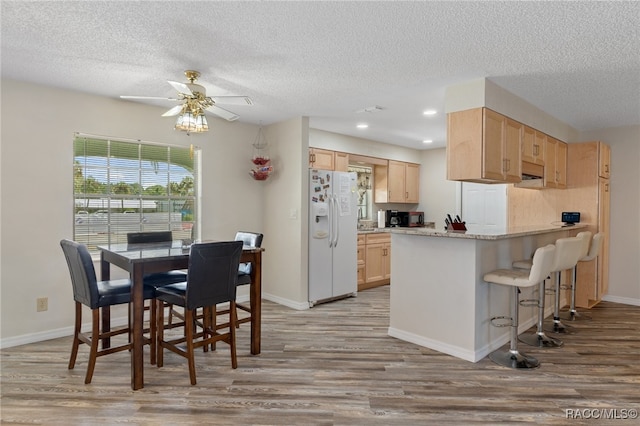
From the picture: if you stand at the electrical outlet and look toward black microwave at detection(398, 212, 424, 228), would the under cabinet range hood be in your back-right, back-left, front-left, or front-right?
front-right

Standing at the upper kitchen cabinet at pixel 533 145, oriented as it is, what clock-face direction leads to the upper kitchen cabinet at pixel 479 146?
the upper kitchen cabinet at pixel 479 146 is roughly at 2 o'clock from the upper kitchen cabinet at pixel 533 145.

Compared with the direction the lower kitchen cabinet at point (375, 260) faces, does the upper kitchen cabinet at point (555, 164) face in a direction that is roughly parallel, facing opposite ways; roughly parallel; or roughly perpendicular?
roughly parallel

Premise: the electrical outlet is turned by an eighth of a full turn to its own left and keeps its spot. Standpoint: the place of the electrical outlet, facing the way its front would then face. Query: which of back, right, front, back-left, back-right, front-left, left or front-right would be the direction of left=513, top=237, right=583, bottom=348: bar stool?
front

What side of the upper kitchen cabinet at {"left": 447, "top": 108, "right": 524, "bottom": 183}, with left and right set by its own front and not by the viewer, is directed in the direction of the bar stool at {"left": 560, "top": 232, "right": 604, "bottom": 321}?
left

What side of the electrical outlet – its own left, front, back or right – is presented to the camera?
front

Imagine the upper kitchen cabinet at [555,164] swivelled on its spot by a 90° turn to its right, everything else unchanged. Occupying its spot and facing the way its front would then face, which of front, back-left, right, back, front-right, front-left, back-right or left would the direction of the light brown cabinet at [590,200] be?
back

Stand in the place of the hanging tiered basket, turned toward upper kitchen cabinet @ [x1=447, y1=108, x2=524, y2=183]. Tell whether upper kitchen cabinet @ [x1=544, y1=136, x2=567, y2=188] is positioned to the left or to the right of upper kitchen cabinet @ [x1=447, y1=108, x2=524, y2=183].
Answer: left

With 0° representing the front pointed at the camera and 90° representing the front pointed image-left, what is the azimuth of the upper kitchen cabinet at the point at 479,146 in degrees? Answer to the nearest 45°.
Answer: approximately 315°

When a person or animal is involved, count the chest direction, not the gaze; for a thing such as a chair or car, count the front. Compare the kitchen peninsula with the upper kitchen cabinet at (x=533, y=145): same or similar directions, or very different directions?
same or similar directions

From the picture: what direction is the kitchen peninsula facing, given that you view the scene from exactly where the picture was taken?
facing the viewer and to the right of the viewer

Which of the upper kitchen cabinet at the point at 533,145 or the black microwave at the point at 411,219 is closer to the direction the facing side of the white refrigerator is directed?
the upper kitchen cabinet
